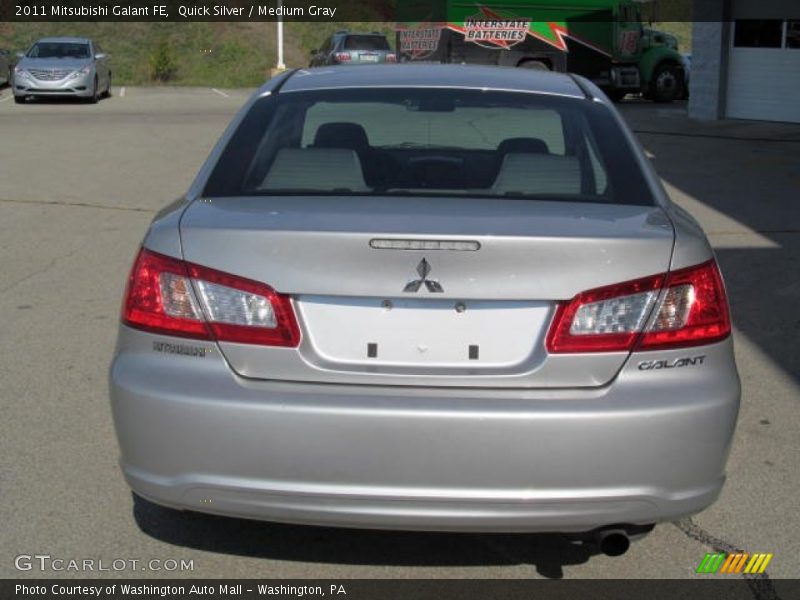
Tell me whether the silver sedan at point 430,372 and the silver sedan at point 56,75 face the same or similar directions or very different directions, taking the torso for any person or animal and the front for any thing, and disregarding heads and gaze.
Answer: very different directions

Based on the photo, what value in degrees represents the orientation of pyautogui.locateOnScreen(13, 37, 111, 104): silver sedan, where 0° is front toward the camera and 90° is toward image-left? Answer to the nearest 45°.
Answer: approximately 0°

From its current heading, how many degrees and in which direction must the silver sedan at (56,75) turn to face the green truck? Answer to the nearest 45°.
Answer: approximately 90° to its left

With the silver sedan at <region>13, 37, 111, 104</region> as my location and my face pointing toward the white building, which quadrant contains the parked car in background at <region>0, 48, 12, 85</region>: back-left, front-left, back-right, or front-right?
back-left

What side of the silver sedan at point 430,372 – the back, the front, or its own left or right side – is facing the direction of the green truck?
front

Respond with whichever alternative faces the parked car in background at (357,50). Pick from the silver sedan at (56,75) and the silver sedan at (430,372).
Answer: the silver sedan at (430,372)

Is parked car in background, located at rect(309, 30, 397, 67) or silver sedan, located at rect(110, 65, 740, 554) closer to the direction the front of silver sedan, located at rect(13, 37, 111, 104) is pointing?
the silver sedan

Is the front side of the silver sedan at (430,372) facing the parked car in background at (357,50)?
yes

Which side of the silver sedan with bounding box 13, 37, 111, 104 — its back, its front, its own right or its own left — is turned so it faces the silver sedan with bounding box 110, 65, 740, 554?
front

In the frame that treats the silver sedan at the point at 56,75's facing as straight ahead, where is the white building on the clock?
The white building is roughly at 10 o'clock from the silver sedan.

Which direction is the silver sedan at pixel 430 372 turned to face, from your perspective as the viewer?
facing away from the viewer
